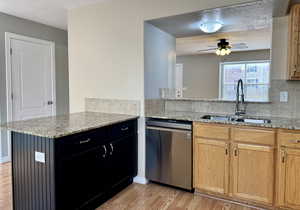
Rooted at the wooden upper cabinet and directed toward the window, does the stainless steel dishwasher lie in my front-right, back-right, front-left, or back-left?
front-left

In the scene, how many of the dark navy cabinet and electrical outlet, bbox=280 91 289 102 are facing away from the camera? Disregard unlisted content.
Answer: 0

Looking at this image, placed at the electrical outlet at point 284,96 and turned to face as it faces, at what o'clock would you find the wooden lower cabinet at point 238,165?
The wooden lower cabinet is roughly at 1 o'clock from the electrical outlet.

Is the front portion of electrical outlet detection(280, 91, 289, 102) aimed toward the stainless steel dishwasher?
no

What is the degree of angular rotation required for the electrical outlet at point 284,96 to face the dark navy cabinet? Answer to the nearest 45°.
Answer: approximately 45° to its right

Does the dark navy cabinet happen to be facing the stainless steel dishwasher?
no

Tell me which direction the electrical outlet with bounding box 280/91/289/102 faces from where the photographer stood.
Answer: facing the viewer

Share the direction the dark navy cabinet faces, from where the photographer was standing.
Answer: facing the viewer and to the right of the viewer
